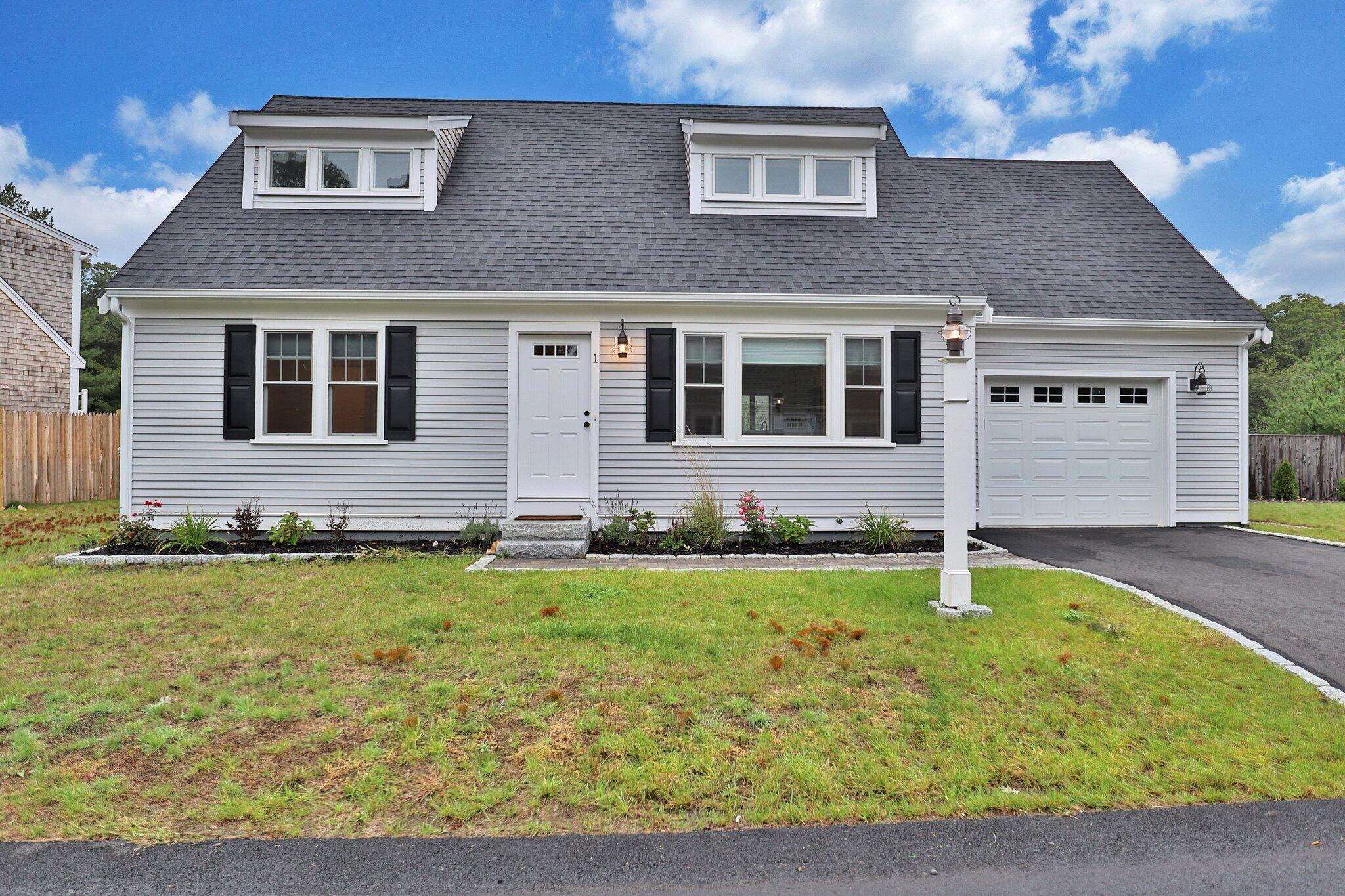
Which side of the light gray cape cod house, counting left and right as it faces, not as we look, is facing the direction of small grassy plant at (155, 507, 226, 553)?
right

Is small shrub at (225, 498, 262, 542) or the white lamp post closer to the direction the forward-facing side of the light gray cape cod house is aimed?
the white lamp post

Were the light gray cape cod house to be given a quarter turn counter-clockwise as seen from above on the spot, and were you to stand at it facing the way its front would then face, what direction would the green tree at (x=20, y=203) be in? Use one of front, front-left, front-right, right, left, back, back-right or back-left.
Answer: back-left

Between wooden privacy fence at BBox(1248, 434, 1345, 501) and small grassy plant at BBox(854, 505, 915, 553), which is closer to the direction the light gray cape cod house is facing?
the small grassy plant

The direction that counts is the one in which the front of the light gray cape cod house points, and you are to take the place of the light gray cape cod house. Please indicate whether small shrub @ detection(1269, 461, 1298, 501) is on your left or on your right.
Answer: on your left

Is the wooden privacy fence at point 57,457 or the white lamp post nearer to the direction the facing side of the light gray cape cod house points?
the white lamp post

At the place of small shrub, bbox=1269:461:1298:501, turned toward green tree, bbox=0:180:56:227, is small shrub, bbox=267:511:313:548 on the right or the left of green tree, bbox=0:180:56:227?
left

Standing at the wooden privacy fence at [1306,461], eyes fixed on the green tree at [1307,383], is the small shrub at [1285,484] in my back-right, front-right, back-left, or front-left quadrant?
back-left

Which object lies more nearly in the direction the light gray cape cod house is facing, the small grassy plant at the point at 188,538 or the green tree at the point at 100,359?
the small grassy plant

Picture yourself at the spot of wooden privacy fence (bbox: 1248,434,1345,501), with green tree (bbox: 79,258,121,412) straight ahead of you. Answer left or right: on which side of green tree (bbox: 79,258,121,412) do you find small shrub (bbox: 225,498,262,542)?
left

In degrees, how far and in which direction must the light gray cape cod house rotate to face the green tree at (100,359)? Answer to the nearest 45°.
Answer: approximately 135° to its right
